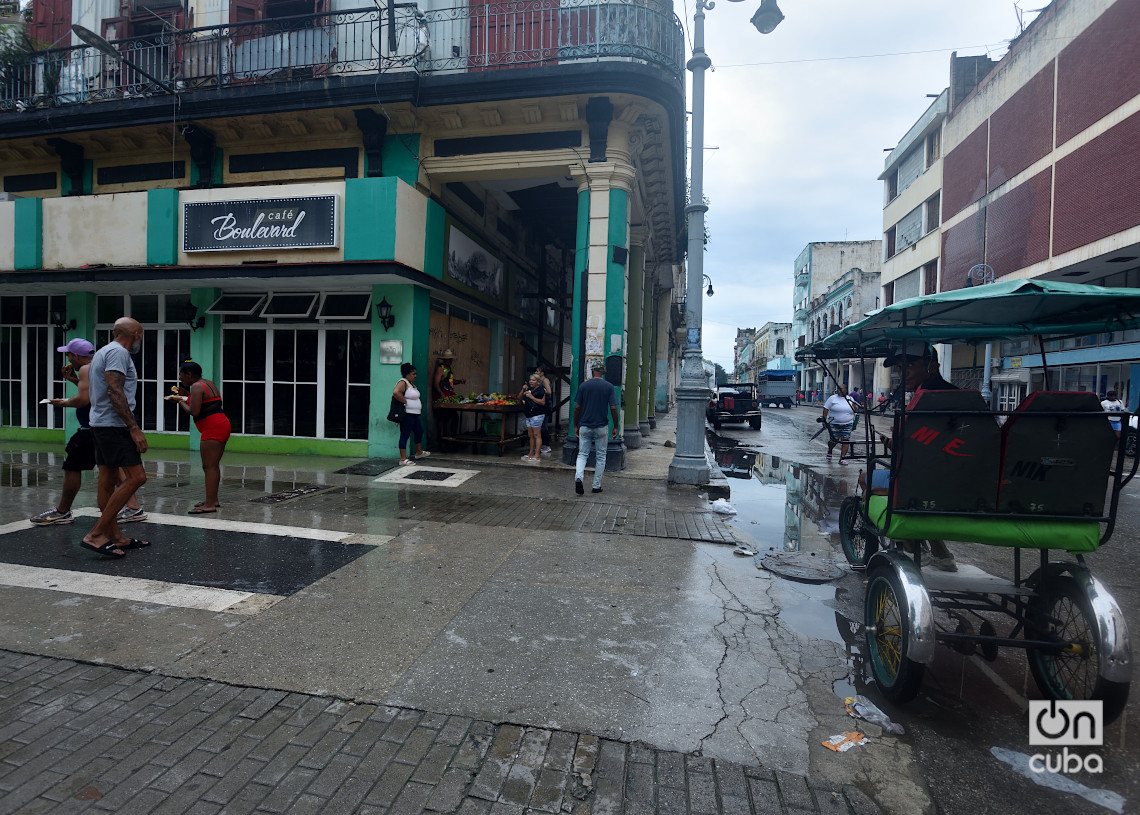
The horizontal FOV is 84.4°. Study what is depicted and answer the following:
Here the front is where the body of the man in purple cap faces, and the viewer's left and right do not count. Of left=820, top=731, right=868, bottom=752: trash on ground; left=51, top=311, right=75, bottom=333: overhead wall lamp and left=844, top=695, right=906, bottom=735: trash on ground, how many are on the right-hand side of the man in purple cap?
1

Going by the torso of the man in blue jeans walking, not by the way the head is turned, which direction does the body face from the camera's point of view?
away from the camera

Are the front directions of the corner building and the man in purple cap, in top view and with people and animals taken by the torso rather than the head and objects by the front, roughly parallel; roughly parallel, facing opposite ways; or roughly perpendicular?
roughly perpendicular

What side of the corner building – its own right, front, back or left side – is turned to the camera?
front

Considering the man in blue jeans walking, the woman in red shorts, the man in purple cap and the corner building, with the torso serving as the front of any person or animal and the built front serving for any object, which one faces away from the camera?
the man in blue jeans walking

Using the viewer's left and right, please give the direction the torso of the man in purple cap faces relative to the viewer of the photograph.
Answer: facing to the left of the viewer

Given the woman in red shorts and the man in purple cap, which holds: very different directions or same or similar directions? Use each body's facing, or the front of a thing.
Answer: same or similar directions

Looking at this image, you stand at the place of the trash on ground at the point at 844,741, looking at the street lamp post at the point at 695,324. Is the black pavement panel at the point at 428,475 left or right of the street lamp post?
left

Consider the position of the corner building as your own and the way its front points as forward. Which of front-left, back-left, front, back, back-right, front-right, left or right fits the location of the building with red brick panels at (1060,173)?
left

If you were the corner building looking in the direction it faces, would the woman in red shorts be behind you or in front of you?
in front

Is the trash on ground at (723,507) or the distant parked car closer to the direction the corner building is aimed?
the trash on ground

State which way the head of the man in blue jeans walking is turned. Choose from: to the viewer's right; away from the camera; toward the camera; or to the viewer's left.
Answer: away from the camera

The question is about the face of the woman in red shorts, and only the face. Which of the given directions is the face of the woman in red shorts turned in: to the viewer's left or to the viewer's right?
to the viewer's left

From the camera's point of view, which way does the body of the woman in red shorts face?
to the viewer's left

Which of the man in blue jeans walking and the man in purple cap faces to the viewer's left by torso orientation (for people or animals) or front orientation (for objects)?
the man in purple cap

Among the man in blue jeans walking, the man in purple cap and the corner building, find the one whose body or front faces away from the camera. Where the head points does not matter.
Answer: the man in blue jeans walking
